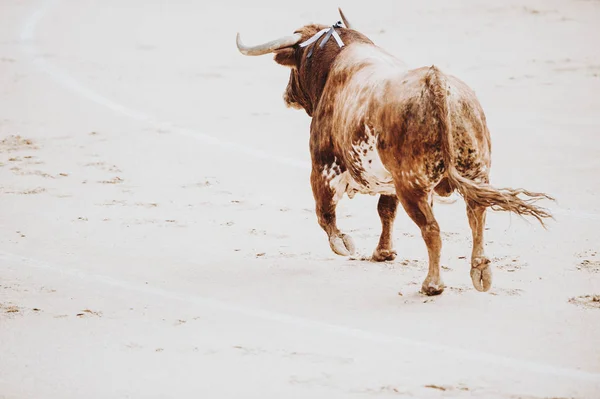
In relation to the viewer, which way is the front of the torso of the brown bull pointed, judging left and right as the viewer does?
facing away from the viewer and to the left of the viewer
